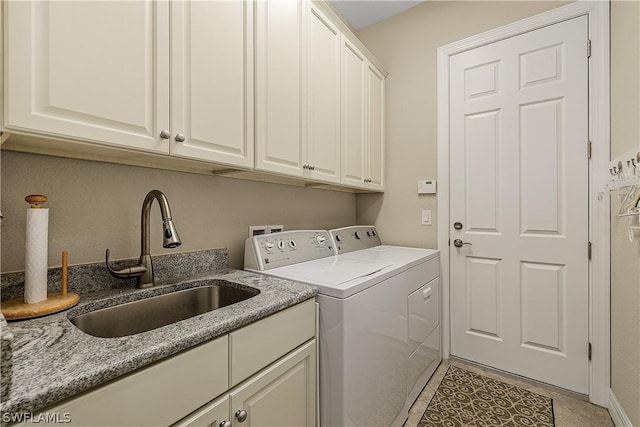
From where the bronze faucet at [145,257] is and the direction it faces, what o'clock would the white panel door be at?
The white panel door is roughly at 11 o'clock from the bronze faucet.

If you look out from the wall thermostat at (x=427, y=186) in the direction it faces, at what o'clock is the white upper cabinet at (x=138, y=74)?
The white upper cabinet is roughly at 1 o'clock from the wall thermostat.

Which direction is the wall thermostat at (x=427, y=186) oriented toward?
toward the camera

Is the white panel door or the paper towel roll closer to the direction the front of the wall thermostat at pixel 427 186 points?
the paper towel roll

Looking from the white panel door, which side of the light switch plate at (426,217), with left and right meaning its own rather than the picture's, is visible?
left

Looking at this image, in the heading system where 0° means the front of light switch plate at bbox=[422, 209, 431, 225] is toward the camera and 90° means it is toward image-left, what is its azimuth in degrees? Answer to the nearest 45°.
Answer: approximately 0°

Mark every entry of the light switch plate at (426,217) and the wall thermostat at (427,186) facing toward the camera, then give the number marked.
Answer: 2

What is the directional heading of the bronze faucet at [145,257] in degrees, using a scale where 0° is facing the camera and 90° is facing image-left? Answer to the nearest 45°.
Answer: approximately 315°

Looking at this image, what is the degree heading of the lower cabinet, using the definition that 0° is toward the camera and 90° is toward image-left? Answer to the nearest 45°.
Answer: approximately 315°
